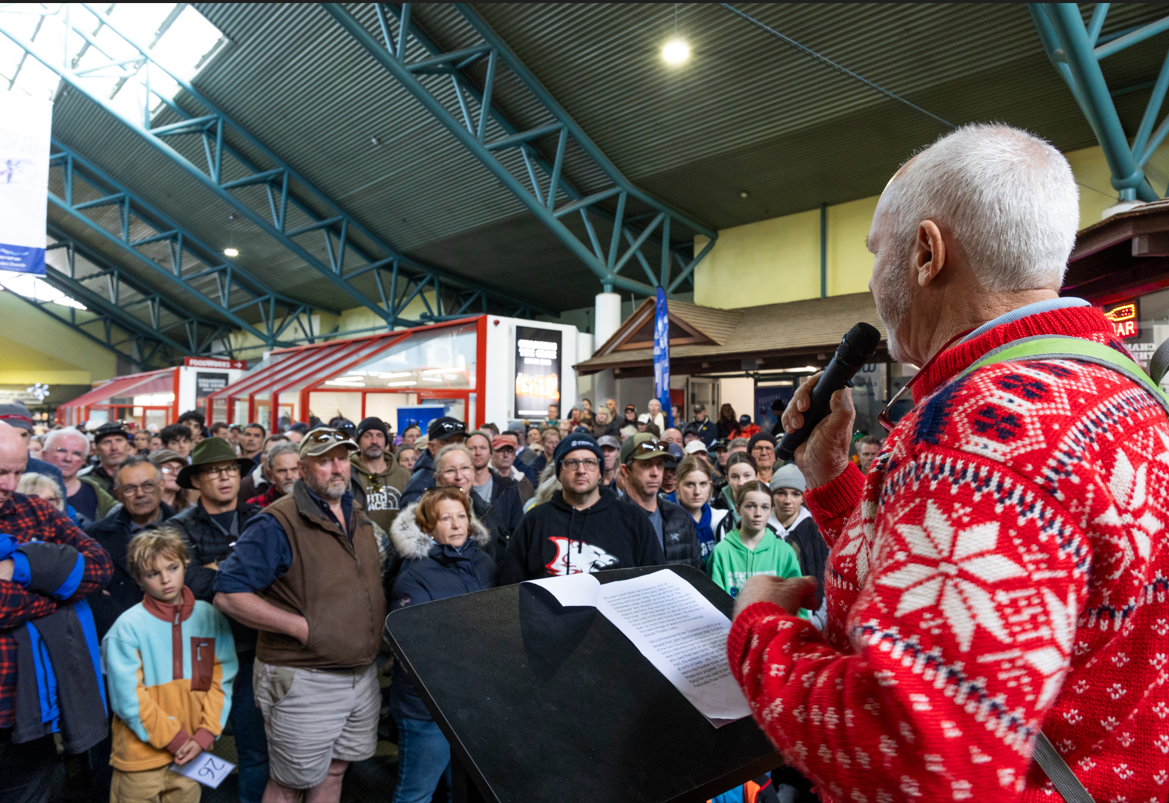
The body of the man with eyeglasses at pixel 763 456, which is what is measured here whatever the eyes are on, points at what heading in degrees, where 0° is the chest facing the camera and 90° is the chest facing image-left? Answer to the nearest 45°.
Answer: approximately 0°

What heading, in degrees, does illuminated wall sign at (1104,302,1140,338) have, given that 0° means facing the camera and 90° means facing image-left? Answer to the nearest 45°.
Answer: approximately 45°

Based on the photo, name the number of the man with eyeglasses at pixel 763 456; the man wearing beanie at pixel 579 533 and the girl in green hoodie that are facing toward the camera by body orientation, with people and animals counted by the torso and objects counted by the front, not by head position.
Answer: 3

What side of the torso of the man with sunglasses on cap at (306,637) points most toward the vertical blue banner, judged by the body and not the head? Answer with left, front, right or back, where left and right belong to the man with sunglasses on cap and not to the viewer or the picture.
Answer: left

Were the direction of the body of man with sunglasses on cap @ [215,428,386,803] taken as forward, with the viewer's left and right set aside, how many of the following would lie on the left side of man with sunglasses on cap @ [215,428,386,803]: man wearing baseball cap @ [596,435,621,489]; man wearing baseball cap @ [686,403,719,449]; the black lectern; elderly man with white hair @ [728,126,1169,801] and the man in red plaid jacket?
2

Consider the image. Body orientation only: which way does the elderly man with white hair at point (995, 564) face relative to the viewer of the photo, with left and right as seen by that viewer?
facing away from the viewer and to the left of the viewer
